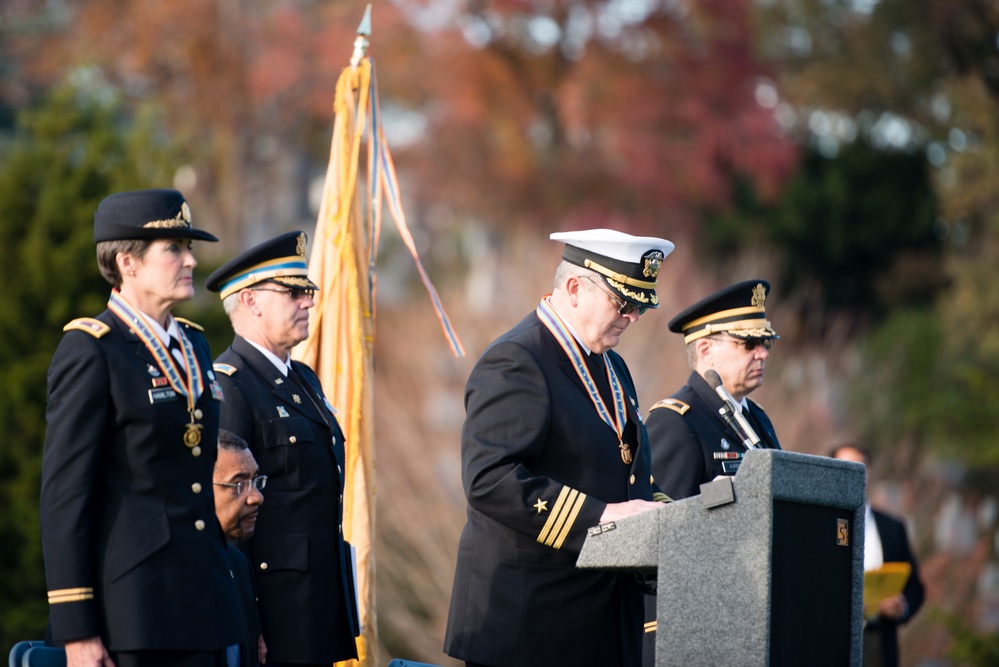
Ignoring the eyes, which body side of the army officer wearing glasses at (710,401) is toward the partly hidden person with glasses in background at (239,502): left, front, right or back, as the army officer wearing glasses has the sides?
right

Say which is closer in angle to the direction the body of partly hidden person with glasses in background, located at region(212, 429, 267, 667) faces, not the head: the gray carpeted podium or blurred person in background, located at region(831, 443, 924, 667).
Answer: the gray carpeted podium

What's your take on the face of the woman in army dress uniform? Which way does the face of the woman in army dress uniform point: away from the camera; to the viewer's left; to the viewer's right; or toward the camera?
to the viewer's right

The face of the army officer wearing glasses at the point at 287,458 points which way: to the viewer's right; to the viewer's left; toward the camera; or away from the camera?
to the viewer's right

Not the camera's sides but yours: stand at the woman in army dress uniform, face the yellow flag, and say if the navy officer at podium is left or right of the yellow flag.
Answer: right

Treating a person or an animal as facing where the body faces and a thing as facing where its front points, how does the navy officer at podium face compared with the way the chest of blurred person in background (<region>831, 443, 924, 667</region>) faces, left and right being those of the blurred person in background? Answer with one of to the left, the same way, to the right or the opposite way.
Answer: to the left

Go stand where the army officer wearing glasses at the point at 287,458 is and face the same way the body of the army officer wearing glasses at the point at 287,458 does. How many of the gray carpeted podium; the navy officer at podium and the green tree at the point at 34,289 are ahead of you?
2

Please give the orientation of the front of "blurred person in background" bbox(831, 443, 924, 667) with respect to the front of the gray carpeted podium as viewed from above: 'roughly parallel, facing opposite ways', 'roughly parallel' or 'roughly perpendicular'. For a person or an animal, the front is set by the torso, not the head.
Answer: roughly perpendicular

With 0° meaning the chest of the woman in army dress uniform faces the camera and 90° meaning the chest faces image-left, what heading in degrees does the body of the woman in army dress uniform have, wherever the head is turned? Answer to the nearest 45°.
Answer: approximately 315°

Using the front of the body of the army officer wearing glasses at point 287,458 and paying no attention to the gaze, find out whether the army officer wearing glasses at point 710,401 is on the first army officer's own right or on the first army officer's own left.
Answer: on the first army officer's own left
